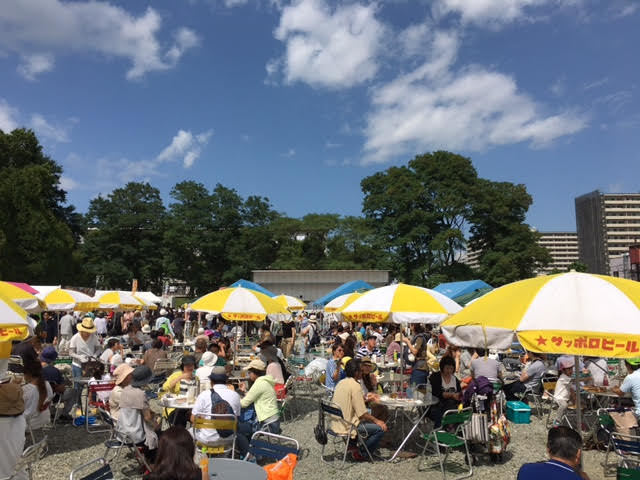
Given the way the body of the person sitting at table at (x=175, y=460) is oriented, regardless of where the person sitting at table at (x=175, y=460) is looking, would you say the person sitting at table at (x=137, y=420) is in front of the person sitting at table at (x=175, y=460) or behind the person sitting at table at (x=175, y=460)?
in front

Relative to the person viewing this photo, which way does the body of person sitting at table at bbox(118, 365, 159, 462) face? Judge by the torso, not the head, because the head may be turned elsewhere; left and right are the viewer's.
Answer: facing away from the viewer and to the right of the viewer

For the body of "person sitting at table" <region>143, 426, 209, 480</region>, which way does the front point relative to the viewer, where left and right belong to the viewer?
facing away from the viewer

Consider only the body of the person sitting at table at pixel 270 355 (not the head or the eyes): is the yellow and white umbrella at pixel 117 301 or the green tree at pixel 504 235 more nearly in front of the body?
the yellow and white umbrella

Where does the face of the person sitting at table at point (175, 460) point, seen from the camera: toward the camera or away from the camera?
away from the camera

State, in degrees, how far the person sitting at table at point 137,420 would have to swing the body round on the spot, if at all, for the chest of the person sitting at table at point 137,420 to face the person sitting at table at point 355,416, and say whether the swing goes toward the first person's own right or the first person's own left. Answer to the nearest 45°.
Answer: approximately 45° to the first person's own right

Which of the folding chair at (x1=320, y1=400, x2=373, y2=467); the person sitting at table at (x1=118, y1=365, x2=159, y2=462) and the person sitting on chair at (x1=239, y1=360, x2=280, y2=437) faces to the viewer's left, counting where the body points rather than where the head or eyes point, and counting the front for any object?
the person sitting on chair

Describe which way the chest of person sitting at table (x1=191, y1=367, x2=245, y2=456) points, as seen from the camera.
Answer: away from the camera

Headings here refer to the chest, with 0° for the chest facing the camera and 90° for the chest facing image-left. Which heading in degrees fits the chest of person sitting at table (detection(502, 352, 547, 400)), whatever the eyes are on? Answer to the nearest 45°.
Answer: approximately 90°

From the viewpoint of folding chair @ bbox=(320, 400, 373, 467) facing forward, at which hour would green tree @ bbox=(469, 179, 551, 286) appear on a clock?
The green tree is roughly at 11 o'clock from the folding chair.

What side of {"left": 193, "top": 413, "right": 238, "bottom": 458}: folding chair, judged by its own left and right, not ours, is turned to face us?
back

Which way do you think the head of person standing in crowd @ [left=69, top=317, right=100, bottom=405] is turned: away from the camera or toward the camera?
toward the camera
